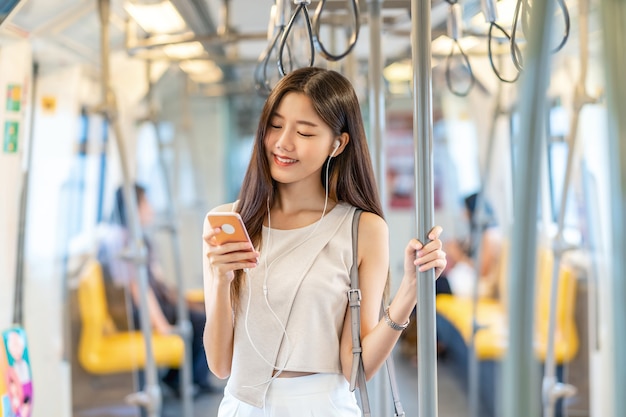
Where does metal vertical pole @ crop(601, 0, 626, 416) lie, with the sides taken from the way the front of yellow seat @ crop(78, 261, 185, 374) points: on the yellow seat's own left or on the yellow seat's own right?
on the yellow seat's own right

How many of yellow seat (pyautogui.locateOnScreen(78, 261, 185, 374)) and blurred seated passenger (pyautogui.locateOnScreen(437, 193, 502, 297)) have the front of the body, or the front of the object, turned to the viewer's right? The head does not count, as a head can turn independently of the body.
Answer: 1

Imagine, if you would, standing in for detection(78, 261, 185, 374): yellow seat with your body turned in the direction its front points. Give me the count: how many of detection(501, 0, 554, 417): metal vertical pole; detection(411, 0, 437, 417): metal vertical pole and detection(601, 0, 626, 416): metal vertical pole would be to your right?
3

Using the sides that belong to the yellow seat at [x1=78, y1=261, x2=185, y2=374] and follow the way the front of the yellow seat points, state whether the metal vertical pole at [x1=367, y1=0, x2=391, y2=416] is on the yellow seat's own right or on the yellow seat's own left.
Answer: on the yellow seat's own right

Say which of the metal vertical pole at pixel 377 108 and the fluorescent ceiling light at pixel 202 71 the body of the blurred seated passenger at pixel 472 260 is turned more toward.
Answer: the fluorescent ceiling light

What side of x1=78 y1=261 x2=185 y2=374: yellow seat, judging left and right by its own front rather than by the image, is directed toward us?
right

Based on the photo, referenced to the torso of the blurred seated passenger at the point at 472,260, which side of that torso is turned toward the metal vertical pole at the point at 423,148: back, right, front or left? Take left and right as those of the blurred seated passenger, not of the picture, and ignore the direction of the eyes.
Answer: left

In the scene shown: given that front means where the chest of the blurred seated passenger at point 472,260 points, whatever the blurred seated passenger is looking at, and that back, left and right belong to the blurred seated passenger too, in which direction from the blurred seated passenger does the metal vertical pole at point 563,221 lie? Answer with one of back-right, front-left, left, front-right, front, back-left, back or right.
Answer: left

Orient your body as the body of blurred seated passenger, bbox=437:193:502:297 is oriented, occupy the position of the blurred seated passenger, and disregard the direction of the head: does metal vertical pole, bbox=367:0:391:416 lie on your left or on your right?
on your left

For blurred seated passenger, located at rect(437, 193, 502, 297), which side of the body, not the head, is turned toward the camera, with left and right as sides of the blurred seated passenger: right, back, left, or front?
left

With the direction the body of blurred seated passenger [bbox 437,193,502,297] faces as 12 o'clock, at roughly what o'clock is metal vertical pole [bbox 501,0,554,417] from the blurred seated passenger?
The metal vertical pole is roughly at 9 o'clock from the blurred seated passenger.

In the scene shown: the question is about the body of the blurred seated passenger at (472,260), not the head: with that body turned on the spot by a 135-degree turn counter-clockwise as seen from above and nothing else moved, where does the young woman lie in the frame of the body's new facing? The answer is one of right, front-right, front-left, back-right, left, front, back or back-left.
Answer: front-right

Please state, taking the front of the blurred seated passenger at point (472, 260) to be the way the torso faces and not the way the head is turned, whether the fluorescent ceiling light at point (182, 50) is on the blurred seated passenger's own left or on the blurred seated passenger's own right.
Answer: on the blurred seated passenger's own left
